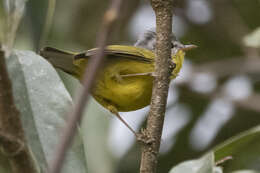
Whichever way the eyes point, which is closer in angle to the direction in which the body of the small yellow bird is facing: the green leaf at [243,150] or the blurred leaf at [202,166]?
the green leaf

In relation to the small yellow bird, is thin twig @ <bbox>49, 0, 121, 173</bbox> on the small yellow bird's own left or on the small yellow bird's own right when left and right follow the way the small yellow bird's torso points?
on the small yellow bird's own right

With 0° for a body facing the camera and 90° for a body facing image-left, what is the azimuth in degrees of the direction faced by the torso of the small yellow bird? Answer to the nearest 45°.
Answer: approximately 270°

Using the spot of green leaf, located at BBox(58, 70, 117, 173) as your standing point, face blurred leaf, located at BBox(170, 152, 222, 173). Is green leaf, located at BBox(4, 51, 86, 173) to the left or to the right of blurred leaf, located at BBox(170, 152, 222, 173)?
right

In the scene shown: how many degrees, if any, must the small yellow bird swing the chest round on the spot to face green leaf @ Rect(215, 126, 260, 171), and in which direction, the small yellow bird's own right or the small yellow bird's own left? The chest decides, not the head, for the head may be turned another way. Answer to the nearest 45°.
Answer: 0° — it already faces it

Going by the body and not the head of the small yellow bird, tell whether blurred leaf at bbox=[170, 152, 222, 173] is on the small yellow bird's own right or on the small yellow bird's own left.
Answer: on the small yellow bird's own right

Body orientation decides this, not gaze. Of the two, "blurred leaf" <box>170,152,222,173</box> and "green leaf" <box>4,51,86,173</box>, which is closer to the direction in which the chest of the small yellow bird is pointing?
the blurred leaf
